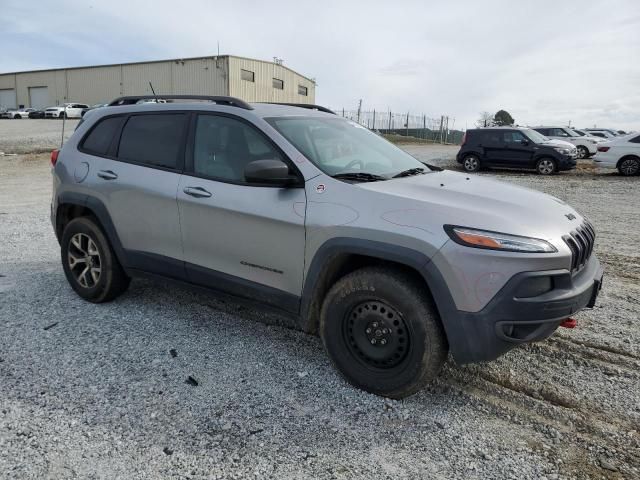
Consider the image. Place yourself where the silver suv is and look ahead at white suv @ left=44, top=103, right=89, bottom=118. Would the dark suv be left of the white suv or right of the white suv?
right

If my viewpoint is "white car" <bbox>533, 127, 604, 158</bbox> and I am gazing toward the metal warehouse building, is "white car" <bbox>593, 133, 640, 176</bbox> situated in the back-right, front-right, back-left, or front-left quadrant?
back-left

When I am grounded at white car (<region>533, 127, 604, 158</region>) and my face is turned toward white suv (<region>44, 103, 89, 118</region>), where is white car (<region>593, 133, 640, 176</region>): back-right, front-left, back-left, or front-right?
back-left

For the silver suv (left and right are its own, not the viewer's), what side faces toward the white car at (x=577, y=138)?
left

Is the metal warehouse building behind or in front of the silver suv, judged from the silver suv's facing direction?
behind

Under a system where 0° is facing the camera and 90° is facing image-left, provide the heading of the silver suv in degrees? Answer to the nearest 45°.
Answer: approximately 315°

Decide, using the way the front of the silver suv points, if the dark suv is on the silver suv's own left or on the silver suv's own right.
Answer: on the silver suv's own left

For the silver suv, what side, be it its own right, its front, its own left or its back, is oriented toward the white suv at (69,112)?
back
